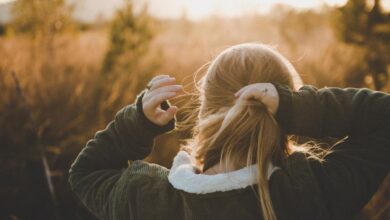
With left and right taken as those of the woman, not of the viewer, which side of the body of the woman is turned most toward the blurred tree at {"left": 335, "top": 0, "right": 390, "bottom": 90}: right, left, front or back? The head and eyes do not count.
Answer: front

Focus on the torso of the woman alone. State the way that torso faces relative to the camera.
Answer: away from the camera

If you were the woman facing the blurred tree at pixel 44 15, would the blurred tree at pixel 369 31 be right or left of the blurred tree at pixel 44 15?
right

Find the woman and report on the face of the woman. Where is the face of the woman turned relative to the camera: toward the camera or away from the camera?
away from the camera

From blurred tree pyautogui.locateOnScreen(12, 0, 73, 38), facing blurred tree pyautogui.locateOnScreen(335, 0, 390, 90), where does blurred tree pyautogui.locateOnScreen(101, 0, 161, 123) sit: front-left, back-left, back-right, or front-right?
front-right

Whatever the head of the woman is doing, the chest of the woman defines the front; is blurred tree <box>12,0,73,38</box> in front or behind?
in front

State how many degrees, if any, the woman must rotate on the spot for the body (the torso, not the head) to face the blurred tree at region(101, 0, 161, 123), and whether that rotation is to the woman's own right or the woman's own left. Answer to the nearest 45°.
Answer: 0° — they already face it
